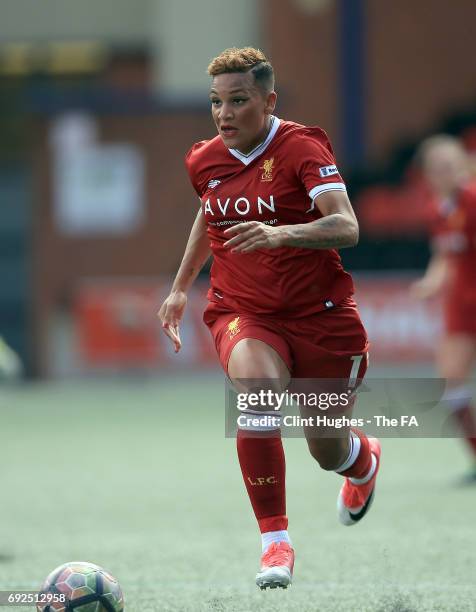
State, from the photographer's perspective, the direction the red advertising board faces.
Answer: facing the viewer

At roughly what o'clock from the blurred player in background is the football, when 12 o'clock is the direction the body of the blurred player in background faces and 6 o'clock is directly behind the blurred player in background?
The football is roughly at 11 o'clock from the blurred player in background.

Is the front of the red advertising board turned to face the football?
yes

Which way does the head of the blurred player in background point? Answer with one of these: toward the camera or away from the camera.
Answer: toward the camera

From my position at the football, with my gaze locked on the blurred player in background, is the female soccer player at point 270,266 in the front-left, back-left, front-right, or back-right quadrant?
front-right

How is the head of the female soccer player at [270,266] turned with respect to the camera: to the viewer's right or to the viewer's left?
to the viewer's left

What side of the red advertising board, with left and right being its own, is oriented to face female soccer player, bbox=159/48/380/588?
front

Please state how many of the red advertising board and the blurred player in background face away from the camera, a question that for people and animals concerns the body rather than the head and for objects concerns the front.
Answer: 0

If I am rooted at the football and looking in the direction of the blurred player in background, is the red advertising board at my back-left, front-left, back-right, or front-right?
front-left

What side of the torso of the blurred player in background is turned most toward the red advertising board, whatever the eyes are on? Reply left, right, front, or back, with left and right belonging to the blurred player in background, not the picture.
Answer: right

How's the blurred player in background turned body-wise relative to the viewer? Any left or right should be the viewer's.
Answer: facing the viewer and to the left of the viewer

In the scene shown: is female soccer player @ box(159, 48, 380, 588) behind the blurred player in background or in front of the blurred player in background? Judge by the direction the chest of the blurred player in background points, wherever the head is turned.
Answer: in front
